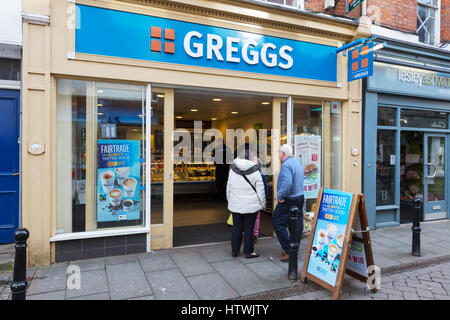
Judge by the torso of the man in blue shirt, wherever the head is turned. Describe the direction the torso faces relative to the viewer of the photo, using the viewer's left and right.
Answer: facing away from the viewer and to the left of the viewer

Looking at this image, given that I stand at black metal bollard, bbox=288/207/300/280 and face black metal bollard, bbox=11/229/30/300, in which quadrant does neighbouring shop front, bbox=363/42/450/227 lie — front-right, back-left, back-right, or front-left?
back-right

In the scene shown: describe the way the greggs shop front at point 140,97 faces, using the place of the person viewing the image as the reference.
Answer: facing the viewer and to the right of the viewer

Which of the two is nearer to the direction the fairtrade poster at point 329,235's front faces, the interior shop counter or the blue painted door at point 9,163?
the blue painted door

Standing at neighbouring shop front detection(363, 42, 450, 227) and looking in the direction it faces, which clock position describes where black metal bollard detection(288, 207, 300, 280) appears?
The black metal bollard is roughly at 2 o'clock from the neighbouring shop front.

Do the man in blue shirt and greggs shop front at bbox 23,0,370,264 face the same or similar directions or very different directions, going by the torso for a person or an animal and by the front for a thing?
very different directions

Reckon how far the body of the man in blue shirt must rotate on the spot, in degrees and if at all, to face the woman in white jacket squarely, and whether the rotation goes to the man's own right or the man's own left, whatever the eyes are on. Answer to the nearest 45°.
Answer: approximately 45° to the man's own left

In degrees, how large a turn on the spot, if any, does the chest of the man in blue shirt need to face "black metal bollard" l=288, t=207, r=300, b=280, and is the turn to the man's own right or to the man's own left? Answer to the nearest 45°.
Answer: approximately 135° to the man's own left

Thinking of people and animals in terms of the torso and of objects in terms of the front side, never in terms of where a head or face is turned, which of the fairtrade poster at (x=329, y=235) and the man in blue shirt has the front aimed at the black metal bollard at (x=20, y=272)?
the fairtrade poster

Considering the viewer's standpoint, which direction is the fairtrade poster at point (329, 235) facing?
facing the viewer and to the left of the viewer

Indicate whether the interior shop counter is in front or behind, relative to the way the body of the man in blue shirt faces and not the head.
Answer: in front

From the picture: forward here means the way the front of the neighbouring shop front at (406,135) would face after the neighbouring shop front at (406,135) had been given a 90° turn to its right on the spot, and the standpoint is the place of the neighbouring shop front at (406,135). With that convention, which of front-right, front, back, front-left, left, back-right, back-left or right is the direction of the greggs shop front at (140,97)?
front

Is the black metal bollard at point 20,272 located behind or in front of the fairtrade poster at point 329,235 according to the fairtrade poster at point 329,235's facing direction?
in front
